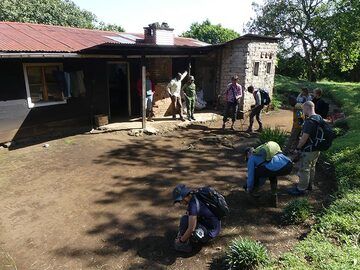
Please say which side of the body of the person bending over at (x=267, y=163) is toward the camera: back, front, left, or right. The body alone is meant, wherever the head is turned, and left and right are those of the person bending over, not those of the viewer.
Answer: left

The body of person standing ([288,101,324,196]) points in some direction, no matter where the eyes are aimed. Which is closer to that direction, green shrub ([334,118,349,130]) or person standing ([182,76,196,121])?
the person standing

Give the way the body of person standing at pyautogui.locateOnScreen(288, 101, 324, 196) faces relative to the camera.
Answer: to the viewer's left

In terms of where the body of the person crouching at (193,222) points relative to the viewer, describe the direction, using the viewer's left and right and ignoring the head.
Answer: facing to the left of the viewer

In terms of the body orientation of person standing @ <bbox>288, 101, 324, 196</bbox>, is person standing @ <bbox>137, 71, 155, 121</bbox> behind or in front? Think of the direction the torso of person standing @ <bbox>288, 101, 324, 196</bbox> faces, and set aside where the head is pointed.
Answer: in front
